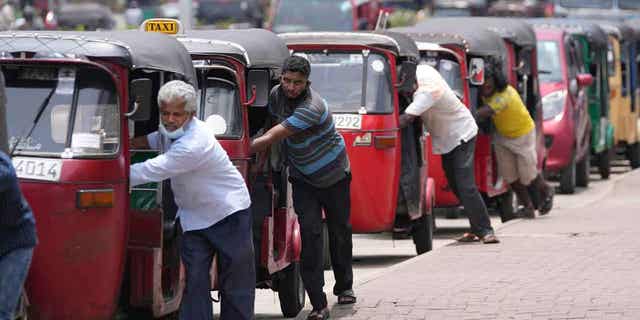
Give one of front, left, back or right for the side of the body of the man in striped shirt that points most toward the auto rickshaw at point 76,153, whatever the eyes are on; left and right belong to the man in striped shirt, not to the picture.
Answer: front

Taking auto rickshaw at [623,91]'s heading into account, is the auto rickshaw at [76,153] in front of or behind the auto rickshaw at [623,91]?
in front

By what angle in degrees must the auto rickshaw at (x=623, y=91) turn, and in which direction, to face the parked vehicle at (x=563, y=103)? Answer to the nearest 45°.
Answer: approximately 45° to its left

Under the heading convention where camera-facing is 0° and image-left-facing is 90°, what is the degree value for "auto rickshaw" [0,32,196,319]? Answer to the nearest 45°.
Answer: approximately 45°

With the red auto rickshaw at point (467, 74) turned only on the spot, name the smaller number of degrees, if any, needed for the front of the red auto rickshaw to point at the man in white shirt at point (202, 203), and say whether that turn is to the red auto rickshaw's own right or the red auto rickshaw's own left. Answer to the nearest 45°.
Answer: approximately 45° to the red auto rickshaw's own left

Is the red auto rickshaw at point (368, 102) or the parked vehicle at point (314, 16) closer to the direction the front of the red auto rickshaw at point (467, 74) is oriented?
the red auto rickshaw

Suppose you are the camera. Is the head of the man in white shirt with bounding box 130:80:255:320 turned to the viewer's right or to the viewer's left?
to the viewer's left

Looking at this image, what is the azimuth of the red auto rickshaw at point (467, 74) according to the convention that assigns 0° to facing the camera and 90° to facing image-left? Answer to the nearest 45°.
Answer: approximately 45°

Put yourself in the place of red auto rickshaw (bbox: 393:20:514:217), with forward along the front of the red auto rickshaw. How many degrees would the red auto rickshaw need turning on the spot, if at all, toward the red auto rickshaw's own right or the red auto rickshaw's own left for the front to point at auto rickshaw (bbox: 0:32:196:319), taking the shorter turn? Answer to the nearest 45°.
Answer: approximately 45° to the red auto rickshaw's own left

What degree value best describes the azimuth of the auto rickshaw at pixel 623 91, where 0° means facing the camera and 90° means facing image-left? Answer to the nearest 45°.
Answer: approximately 45°

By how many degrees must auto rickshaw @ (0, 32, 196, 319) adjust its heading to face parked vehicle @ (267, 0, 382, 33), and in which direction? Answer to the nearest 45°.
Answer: approximately 135° to its right
